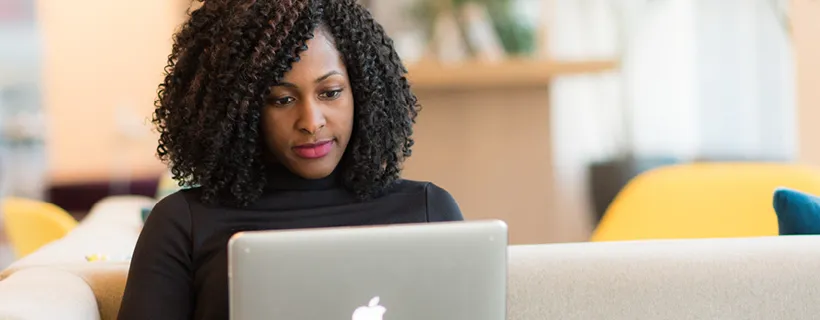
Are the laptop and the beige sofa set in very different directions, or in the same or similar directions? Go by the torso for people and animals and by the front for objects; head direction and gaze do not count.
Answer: very different directions

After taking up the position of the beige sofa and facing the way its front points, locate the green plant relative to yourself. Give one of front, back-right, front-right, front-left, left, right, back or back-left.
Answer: back

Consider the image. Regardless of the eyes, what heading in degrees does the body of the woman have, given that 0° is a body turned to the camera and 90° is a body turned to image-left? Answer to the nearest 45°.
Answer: approximately 0°

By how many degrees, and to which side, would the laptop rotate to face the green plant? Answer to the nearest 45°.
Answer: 0° — it already faces it

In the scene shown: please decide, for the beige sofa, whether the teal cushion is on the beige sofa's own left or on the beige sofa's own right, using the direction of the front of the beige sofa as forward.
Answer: on the beige sofa's own left

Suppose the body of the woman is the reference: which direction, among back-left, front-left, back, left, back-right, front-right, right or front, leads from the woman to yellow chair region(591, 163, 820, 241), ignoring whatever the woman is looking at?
back-left

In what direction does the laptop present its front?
away from the camera

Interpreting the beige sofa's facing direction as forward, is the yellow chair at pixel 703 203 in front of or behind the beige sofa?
behind
